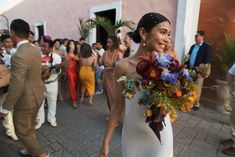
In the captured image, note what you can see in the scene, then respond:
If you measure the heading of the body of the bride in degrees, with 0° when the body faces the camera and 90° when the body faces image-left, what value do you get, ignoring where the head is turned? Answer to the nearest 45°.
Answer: approximately 315°

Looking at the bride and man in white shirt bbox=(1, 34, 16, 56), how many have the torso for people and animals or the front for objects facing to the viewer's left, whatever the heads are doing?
0

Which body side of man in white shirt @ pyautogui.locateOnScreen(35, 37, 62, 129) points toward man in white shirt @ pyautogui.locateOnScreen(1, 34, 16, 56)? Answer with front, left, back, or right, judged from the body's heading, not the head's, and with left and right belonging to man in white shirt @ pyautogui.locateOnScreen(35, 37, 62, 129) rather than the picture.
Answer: right

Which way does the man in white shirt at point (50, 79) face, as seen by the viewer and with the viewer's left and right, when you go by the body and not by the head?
facing the viewer and to the left of the viewer

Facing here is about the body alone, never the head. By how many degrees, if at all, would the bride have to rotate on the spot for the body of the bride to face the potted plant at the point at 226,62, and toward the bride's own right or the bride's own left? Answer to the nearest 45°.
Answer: approximately 90° to the bride's own left

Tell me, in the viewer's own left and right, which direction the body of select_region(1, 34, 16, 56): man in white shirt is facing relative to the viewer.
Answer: facing the viewer and to the right of the viewer

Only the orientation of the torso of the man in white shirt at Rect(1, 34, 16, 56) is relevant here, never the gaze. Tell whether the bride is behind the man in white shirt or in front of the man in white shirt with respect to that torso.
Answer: in front

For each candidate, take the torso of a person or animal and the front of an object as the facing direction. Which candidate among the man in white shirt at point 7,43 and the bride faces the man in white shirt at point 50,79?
the man in white shirt at point 7,43

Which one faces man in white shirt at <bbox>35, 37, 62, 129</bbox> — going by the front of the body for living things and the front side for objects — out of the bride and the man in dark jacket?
the man in dark jacket

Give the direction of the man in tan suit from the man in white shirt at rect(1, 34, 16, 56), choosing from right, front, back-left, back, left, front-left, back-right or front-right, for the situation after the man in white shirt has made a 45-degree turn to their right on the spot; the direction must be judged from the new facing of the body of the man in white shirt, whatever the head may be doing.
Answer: front

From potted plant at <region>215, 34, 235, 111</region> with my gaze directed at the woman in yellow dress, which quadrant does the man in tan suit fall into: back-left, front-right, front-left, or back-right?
front-left

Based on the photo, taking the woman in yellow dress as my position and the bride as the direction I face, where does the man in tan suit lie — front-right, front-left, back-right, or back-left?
front-right

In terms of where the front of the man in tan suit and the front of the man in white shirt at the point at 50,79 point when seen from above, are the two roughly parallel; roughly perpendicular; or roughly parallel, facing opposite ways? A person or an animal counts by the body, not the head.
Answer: roughly perpendicular
